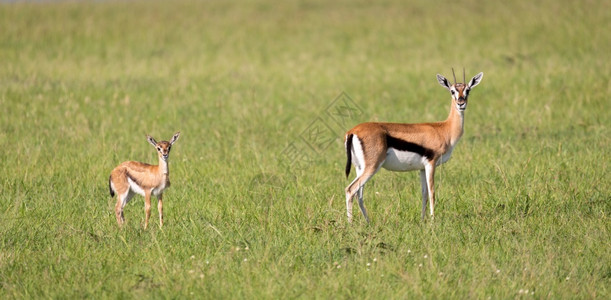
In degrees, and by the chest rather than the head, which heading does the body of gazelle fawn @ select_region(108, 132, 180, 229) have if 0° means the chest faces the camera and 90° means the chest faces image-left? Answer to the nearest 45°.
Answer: approximately 315°

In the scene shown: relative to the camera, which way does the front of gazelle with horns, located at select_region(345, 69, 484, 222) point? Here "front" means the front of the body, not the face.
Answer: to the viewer's right

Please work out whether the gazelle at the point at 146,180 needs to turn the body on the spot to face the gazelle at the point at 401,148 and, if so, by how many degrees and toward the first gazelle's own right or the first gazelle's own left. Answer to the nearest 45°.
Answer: approximately 45° to the first gazelle's own left

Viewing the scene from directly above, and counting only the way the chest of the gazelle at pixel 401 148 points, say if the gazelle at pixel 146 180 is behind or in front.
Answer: behind
